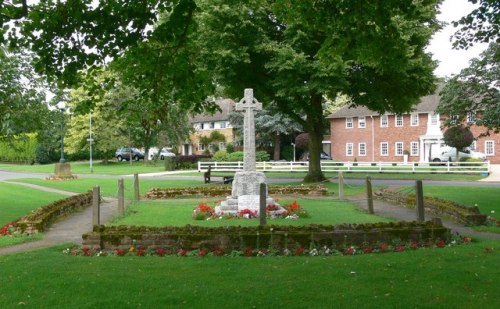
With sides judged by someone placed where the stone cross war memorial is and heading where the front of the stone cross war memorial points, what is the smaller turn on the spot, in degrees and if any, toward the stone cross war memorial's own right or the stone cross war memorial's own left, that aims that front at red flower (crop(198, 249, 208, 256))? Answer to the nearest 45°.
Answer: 0° — it already faces it

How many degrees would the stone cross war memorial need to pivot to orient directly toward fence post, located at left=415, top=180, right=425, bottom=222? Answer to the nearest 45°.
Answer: approximately 45° to its left

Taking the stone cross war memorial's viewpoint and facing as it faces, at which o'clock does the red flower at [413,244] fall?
The red flower is roughly at 11 o'clock from the stone cross war memorial.

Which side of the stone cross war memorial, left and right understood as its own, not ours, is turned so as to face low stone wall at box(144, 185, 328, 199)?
back

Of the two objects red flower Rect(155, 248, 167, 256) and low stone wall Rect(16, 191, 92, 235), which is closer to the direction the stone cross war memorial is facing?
the red flower

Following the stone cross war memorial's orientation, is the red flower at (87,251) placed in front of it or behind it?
in front

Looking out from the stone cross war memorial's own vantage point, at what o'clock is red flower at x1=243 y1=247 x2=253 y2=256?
The red flower is roughly at 12 o'clock from the stone cross war memorial.

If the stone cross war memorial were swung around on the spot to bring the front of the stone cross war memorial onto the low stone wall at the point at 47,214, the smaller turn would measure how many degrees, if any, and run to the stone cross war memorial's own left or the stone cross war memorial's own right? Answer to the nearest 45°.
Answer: approximately 90° to the stone cross war memorial's own right

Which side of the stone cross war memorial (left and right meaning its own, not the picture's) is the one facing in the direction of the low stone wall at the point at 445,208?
left

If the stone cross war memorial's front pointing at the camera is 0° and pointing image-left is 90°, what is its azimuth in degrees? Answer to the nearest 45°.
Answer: approximately 0°

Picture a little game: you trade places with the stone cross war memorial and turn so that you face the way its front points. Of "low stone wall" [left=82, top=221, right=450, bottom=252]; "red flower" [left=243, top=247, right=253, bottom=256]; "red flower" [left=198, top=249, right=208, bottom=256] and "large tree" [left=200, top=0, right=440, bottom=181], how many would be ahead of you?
3
